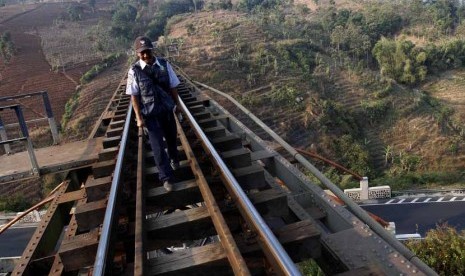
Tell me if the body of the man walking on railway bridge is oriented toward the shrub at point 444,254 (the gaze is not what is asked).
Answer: no

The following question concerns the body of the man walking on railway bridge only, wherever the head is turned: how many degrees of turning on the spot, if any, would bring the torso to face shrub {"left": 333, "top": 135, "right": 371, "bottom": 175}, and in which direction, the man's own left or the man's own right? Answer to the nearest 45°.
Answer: approximately 135° to the man's own left

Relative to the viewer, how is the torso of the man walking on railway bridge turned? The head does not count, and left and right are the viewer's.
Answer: facing the viewer

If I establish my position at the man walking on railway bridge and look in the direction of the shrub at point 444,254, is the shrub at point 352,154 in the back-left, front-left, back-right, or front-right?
front-left

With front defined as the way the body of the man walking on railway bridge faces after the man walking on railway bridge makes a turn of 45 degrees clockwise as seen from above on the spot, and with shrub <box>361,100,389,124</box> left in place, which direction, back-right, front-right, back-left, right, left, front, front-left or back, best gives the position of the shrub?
back

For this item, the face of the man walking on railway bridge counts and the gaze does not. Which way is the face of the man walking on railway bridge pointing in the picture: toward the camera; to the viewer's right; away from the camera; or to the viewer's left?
toward the camera
